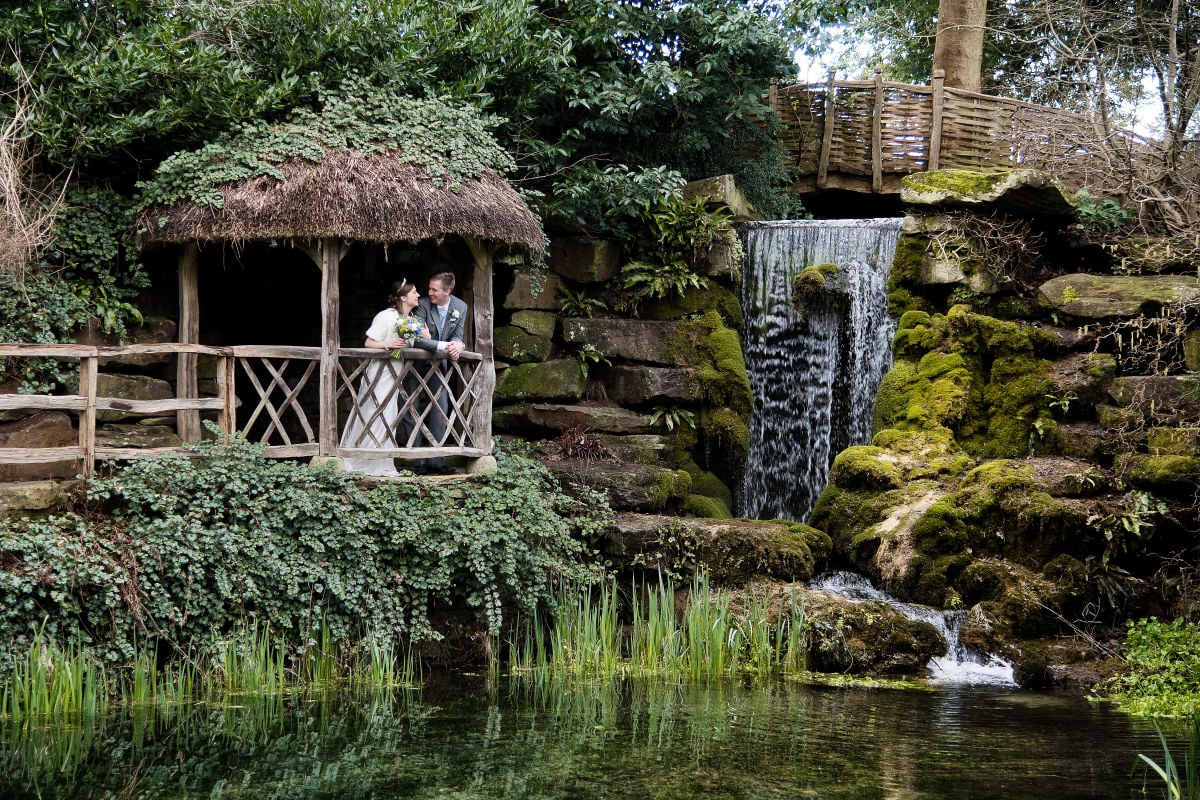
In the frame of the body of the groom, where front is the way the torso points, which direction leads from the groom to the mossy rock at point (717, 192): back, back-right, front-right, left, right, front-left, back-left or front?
back

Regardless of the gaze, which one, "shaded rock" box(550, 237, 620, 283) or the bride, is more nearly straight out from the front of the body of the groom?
the bride

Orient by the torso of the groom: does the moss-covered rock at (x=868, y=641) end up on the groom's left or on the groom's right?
on the groom's left

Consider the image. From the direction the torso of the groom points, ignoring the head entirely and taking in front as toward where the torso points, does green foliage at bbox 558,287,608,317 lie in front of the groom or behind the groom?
behind

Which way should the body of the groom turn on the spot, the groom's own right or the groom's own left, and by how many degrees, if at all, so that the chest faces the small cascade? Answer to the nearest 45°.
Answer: approximately 90° to the groom's own left

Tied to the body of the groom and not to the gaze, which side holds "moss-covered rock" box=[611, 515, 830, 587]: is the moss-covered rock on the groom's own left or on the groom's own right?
on the groom's own left

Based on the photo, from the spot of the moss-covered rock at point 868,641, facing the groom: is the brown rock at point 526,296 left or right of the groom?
right

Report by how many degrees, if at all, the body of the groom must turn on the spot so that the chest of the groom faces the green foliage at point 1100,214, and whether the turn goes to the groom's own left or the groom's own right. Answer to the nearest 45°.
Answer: approximately 135° to the groom's own left

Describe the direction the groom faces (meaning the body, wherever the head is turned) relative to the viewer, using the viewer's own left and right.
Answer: facing the viewer and to the left of the viewer

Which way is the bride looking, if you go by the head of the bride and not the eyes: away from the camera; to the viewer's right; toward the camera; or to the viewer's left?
to the viewer's right
